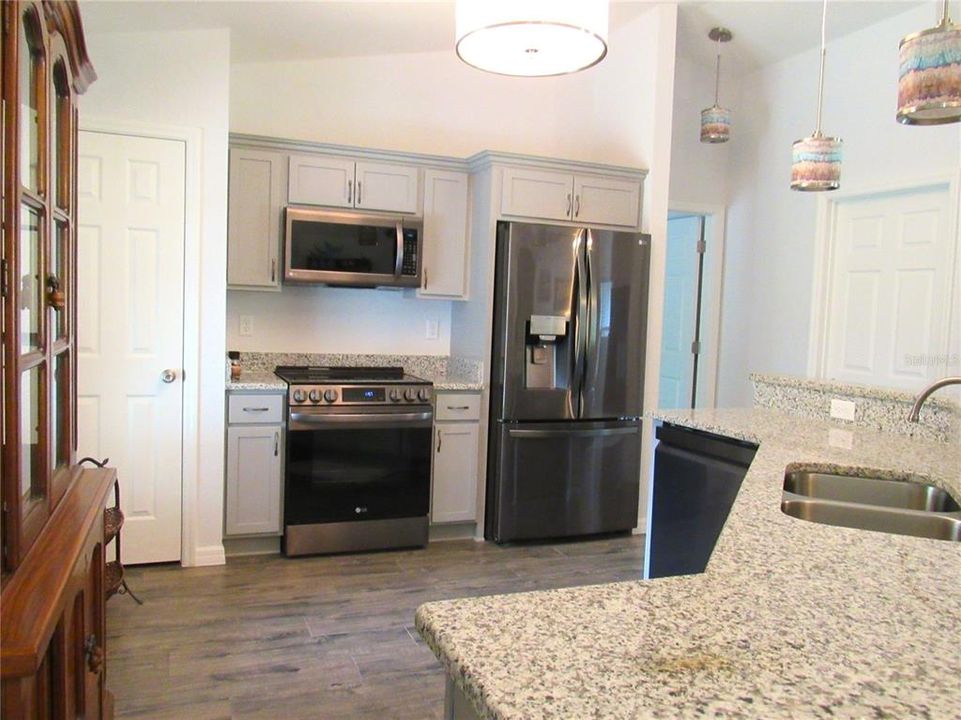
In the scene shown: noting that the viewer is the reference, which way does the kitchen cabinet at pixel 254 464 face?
facing the viewer

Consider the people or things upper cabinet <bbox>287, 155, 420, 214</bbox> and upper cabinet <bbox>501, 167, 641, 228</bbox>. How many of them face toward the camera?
2

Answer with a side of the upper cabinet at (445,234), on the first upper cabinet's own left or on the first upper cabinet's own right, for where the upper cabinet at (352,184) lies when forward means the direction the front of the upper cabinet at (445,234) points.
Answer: on the first upper cabinet's own right

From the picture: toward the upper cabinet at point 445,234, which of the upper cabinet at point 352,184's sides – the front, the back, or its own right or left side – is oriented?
left

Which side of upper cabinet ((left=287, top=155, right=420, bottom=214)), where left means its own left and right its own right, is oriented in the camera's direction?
front

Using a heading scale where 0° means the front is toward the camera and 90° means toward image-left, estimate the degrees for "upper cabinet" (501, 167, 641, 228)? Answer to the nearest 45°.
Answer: approximately 0°

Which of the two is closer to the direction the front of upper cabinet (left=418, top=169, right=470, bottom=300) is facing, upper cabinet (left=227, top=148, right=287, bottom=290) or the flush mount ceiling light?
the flush mount ceiling light

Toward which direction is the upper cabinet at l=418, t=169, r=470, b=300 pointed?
toward the camera

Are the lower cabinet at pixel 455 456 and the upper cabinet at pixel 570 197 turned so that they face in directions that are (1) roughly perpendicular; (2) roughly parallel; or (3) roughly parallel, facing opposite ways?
roughly parallel

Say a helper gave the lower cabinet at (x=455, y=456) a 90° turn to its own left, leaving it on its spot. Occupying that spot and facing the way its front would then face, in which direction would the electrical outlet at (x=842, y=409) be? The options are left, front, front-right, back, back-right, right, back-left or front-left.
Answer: front-right

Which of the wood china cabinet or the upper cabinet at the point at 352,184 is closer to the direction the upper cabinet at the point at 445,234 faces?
the wood china cabinet
